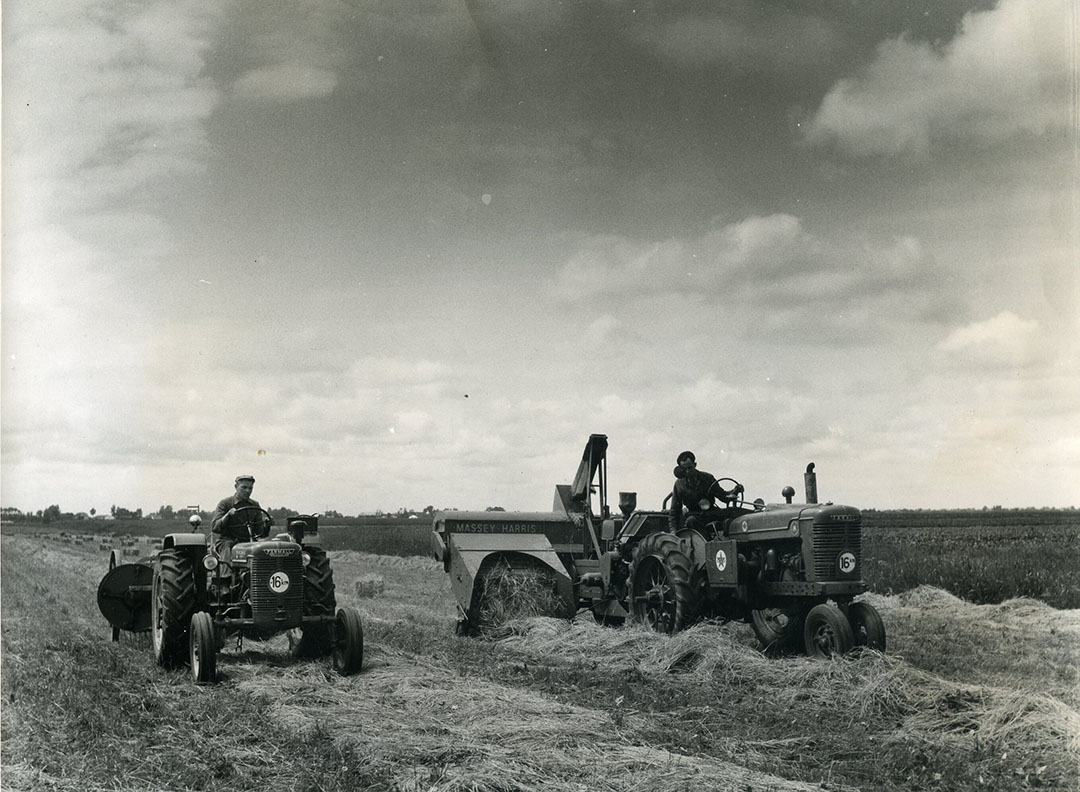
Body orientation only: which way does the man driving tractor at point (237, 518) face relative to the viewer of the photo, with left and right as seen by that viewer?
facing the viewer and to the right of the viewer

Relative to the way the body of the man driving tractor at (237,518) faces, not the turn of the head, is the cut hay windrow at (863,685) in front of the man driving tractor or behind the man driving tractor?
in front

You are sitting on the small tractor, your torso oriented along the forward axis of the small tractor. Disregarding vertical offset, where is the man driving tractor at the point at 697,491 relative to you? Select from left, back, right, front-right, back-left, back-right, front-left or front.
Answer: front-left

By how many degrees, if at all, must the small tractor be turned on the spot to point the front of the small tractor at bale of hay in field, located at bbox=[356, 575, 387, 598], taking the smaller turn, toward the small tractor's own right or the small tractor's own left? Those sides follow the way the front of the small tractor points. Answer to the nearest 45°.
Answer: approximately 135° to the small tractor's own left

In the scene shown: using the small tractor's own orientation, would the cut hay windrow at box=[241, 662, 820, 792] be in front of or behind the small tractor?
in front

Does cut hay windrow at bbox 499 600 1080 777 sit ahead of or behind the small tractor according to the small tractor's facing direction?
ahead

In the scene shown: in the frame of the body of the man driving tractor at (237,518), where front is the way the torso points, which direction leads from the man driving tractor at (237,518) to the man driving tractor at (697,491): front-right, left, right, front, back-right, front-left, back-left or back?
front-left
